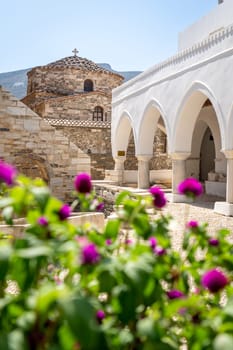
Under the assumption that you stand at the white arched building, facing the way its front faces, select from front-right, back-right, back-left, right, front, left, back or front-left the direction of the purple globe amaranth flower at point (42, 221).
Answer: front-left

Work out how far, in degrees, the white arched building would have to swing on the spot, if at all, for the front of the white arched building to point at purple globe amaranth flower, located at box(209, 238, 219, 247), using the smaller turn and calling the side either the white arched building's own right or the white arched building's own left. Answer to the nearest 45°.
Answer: approximately 45° to the white arched building's own left

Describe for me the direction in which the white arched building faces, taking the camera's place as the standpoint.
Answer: facing the viewer and to the left of the viewer

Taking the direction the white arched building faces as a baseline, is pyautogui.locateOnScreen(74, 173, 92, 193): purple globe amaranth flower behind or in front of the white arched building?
in front

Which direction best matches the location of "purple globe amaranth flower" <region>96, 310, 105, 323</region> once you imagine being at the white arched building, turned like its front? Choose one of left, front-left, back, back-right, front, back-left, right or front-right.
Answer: front-left

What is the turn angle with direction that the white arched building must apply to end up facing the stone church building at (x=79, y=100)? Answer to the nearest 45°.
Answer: approximately 90° to its right

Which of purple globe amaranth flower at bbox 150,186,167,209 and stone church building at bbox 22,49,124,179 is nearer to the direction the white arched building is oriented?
the purple globe amaranth flower
